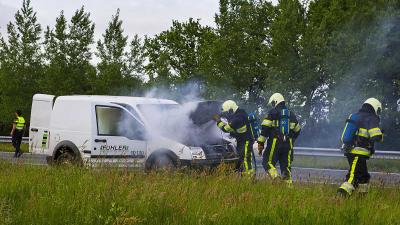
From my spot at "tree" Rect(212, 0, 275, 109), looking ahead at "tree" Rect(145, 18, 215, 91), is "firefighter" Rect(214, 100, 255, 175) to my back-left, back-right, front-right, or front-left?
back-left

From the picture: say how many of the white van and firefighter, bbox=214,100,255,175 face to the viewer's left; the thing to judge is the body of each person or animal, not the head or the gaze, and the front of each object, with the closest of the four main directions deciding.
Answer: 1

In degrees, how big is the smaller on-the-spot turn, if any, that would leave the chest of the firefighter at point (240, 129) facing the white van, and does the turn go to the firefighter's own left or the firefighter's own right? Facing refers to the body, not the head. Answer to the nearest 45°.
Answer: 0° — they already face it

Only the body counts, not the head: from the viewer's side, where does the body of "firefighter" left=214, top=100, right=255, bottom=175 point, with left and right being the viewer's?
facing to the left of the viewer

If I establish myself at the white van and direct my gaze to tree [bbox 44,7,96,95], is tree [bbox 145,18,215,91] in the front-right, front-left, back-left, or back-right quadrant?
front-right

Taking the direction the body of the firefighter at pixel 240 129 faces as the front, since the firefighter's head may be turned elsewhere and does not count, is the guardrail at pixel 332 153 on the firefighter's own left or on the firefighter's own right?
on the firefighter's own right

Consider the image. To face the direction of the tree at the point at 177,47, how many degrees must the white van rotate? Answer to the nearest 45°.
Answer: approximately 135° to its left

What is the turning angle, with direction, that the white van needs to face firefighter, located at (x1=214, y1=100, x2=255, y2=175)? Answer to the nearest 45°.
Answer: approximately 45° to its left

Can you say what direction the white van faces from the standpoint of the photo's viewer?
facing the viewer and to the right of the viewer

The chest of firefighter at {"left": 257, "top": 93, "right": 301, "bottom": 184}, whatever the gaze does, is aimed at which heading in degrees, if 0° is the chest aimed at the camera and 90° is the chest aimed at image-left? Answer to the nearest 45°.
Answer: approximately 135°

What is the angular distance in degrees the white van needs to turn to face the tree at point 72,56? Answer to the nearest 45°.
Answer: approximately 135° to its left

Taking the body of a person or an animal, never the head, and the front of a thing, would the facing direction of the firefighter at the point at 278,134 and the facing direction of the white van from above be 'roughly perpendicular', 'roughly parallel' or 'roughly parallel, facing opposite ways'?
roughly parallel, facing opposite ways

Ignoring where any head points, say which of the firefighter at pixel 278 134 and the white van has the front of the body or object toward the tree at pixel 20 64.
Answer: the firefighter

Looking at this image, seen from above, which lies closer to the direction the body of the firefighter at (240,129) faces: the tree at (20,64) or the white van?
the white van

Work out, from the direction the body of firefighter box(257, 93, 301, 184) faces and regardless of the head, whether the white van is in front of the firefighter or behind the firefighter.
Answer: in front

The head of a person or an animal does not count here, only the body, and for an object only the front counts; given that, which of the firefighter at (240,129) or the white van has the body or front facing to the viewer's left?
the firefighter

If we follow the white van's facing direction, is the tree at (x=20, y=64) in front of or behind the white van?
behind
